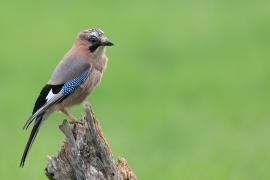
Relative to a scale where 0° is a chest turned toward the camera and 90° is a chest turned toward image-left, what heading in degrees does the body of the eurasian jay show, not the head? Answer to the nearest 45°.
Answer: approximately 270°
